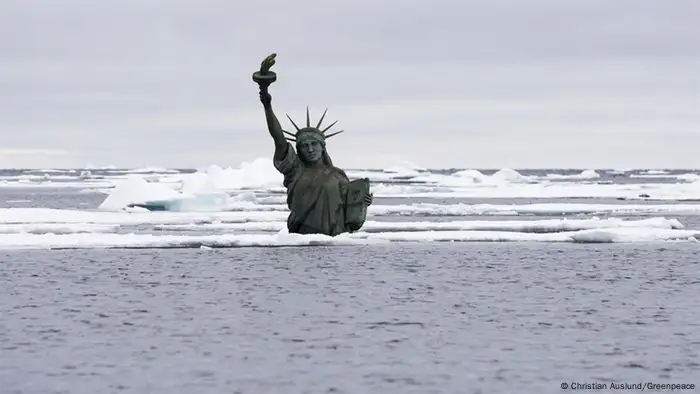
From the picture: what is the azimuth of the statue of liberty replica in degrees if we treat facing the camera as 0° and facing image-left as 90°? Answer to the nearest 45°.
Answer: approximately 0°
